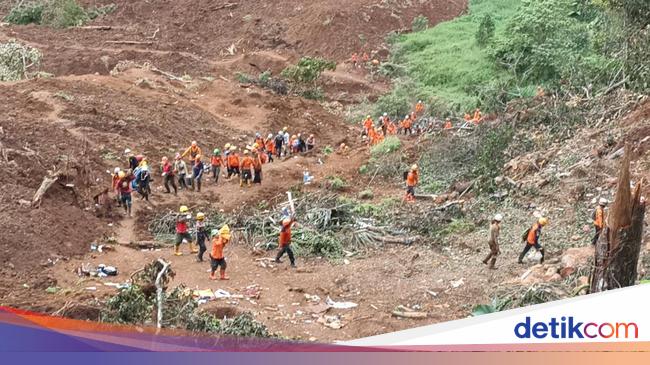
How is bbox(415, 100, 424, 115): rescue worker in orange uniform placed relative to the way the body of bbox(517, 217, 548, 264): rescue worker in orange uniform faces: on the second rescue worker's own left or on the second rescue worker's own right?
on the second rescue worker's own left

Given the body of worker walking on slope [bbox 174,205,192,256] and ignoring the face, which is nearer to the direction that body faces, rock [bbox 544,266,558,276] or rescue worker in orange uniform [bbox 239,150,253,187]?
the rock
